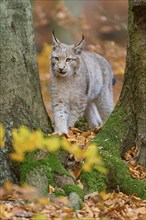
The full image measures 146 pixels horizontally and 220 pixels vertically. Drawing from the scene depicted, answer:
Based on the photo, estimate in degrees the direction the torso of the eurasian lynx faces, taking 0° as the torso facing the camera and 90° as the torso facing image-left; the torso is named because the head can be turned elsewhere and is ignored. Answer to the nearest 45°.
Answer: approximately 45°

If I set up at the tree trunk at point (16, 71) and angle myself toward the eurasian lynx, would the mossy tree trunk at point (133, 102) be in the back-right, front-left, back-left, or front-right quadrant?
front-right

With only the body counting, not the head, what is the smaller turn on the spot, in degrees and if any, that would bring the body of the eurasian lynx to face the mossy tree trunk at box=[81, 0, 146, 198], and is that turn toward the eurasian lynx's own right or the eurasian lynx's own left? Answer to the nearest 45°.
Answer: approximately 90° to the eurasian lynx's own left

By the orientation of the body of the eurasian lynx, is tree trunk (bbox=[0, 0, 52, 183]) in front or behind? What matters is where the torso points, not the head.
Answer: in front

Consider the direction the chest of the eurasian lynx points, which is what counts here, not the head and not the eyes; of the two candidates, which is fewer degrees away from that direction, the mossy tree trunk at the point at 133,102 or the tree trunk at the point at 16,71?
the tree trunk
